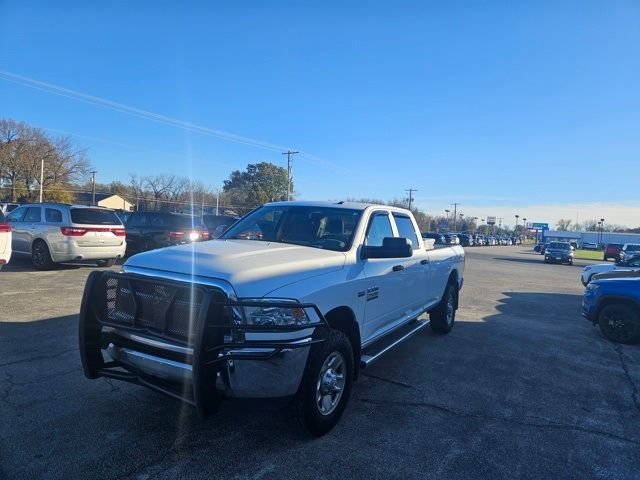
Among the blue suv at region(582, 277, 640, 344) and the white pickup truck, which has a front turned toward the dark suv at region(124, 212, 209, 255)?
the blue suv

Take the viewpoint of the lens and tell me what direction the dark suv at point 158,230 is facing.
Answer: facing away from the viewer and to the left of the viewer

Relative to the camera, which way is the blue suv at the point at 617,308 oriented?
to the viewer's left

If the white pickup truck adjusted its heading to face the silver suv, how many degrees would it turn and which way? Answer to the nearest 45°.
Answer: approximately 90° to its right

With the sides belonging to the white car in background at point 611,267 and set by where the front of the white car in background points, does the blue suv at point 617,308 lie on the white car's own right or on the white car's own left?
on the white car's own left

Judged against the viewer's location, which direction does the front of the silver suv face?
facing away from the viewer and to the left of the viewer

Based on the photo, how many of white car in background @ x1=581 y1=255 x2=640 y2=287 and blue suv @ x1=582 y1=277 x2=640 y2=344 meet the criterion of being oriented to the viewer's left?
2

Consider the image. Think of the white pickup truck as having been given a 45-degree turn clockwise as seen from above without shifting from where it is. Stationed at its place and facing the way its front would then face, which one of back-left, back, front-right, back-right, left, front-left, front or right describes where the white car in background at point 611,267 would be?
back-right

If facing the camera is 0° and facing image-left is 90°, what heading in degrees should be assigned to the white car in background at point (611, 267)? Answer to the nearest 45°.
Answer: approximately 90°

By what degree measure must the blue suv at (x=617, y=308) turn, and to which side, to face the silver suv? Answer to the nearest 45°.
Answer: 0° — it already faces it

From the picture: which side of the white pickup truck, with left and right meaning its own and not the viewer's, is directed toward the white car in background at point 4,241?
right

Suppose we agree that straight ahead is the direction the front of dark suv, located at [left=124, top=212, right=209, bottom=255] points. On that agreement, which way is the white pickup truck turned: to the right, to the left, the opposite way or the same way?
to the left

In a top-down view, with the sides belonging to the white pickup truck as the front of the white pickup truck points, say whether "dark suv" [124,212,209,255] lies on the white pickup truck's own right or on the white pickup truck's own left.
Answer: on the white pickup truck's own right
